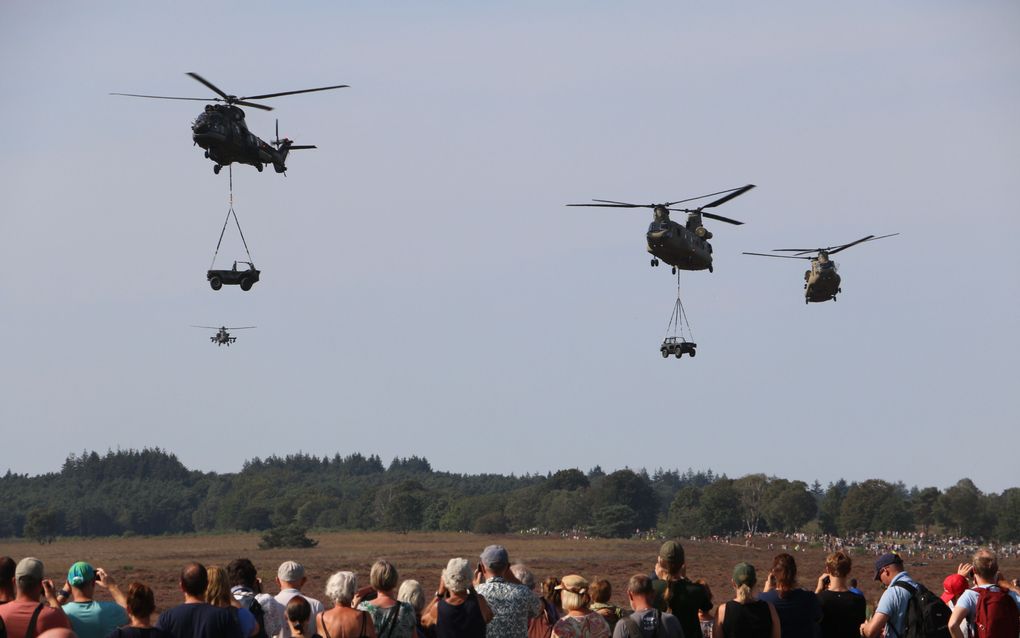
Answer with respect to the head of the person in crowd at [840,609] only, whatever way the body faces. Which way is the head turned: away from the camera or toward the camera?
away from the camera

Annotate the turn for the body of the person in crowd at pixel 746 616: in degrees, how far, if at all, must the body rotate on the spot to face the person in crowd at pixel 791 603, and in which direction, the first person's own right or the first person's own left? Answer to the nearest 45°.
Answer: approximately 45° to the first person's own right

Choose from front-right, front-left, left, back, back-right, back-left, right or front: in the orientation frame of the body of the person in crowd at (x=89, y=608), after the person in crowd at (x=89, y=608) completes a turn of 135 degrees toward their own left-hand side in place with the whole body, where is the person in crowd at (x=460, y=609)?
back-left

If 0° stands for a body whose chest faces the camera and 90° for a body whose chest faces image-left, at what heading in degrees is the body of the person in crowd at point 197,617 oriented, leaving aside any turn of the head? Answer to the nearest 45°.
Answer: approximately 180°

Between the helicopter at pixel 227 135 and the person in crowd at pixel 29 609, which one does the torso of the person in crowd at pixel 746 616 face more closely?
the helicopter

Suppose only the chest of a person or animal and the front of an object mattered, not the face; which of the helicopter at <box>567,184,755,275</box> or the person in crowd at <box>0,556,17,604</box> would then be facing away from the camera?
the person in crowd

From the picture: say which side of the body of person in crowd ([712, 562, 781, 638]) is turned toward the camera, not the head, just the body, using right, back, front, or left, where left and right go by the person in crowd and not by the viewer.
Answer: back

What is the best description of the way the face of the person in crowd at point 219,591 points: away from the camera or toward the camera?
away from the camera

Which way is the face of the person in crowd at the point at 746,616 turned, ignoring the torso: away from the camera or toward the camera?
away from the camera

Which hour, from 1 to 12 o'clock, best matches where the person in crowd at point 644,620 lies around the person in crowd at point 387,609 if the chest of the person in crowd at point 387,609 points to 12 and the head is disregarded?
the person in crowd at point 644,620 is roughly at 3 o'clock from the person in crowd at point 387,609.

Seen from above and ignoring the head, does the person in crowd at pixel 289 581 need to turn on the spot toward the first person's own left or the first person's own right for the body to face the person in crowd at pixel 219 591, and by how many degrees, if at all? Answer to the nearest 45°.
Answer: approximately 135° to the first person's own left

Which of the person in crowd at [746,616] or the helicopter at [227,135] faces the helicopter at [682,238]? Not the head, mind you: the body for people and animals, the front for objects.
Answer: the person in crowd

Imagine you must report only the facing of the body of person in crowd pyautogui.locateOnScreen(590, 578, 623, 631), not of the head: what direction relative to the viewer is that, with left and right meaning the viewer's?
facing away from the viewer

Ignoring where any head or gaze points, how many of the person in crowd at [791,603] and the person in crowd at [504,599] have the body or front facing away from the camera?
2

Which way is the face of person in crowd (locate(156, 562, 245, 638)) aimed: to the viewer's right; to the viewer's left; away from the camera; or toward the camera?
away from the camera

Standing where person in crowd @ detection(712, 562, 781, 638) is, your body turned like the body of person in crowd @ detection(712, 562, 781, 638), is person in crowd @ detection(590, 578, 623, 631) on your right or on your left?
on your left

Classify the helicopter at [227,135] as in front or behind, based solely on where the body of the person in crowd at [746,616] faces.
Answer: in front
